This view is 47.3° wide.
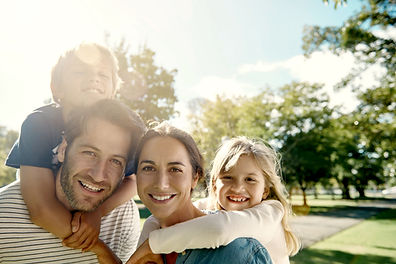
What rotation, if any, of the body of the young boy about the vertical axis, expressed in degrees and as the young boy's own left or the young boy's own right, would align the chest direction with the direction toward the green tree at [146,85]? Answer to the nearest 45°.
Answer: approximately 135° to the young boy's own left

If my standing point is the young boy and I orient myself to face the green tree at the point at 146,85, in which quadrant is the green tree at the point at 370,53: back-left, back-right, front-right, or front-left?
front-right

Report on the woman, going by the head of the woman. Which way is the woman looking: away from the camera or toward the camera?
toward the camera

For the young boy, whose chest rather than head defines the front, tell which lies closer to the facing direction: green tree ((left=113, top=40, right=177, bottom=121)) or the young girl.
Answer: the young girl

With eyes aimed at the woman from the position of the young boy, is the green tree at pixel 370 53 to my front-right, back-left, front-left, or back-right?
front-left

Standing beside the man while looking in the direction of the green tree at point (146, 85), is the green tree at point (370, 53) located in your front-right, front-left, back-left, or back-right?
front-right

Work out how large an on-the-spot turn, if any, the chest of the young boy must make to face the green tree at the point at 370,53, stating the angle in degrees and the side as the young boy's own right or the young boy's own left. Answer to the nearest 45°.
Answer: approximately 90° to the young boy's own left

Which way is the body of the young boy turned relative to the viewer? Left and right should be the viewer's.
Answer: facing the viewer and to the right of the viewer

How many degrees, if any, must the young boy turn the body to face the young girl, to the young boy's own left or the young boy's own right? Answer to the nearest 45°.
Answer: approximately 45° to the young boy's own left

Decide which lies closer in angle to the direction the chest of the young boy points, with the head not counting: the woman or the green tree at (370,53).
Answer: the woman
